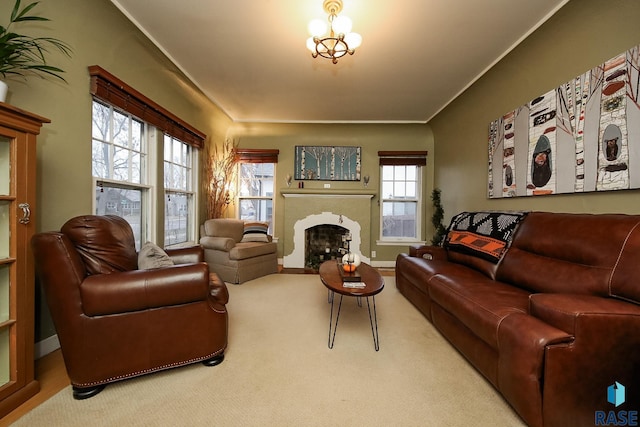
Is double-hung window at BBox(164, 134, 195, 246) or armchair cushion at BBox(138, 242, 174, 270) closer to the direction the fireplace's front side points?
the armchair cushion

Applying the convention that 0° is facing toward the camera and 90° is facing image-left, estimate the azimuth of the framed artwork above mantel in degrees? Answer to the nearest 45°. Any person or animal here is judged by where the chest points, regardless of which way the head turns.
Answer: approximately 0°

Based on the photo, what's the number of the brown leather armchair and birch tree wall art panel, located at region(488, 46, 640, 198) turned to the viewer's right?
1

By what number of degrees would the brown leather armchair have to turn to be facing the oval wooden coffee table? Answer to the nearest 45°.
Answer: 0° — it already faces it

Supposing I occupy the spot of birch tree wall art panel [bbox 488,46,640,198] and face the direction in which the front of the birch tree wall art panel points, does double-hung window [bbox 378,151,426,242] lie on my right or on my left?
on my right

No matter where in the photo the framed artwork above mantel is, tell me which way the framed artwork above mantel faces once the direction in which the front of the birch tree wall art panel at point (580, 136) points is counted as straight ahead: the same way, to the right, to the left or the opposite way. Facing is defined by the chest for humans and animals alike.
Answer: to the left

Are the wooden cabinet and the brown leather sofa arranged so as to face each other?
yes

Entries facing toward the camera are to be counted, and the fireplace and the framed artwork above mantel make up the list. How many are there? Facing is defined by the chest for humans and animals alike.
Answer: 2

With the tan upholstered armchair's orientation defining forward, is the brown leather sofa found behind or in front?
in front

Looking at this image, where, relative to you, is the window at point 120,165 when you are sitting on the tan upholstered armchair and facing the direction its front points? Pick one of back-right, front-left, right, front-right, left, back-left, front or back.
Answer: right

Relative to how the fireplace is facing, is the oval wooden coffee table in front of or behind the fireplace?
in front

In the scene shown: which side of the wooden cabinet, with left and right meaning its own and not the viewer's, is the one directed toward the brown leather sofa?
front

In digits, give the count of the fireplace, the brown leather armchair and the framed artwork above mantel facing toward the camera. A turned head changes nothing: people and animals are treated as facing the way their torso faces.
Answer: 2

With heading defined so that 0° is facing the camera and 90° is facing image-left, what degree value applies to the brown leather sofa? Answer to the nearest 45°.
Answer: approximately 45°
